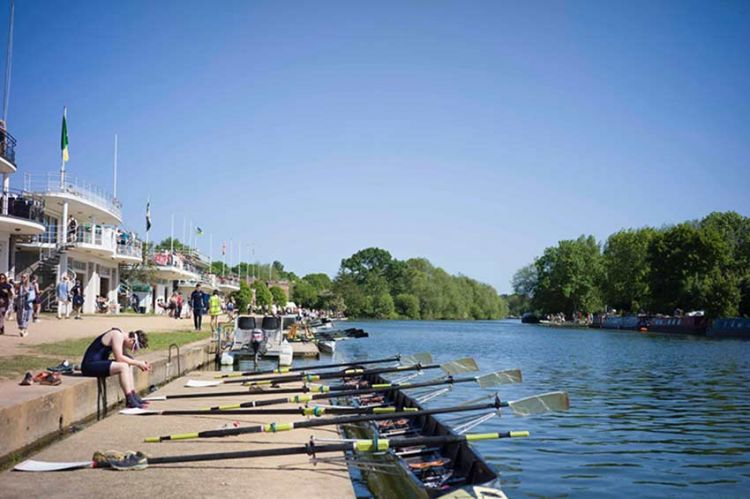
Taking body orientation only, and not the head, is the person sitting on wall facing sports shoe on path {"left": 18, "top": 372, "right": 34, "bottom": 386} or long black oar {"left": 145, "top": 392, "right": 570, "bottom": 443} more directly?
the long black oar

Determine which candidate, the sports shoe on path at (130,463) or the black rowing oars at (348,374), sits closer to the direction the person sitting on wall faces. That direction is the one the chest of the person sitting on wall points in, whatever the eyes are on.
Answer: the black rowing oars

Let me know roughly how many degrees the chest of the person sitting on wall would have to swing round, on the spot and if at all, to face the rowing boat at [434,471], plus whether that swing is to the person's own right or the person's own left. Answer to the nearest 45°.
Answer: approximately 45° to the person's own right

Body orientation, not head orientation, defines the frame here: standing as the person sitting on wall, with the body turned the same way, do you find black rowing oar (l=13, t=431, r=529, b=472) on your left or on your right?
on your right

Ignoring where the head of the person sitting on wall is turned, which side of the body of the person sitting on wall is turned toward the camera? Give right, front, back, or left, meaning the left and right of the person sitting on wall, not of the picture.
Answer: right

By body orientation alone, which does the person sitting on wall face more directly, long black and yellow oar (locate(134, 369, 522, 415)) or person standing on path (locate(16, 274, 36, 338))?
the long black and yellow oar

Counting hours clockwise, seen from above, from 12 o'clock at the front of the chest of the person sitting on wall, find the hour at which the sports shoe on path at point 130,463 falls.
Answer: The sports shoe on path is roughly at 3 o'clock from the person sitting on wall.

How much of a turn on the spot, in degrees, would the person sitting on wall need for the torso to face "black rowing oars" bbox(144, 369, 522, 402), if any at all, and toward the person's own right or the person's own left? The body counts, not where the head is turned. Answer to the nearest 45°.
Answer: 0° — they already face it

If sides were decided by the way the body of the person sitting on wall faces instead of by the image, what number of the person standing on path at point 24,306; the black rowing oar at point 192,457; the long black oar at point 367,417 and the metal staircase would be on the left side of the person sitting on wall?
2
